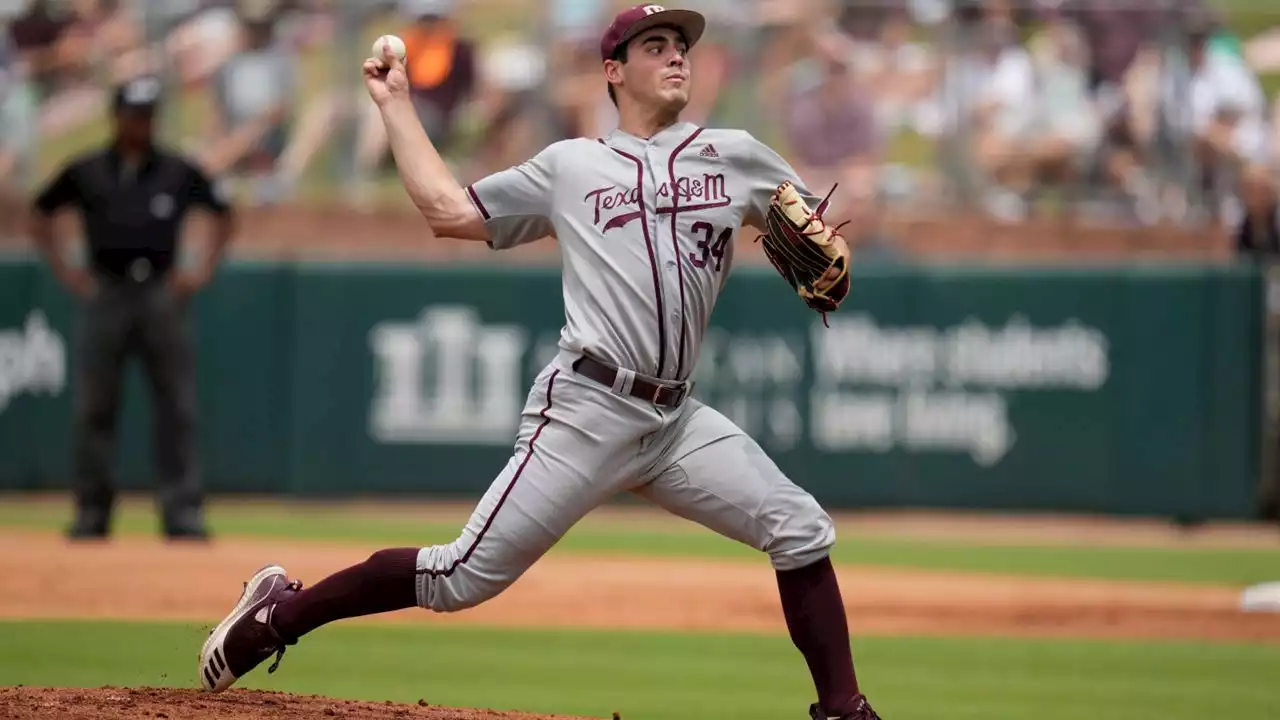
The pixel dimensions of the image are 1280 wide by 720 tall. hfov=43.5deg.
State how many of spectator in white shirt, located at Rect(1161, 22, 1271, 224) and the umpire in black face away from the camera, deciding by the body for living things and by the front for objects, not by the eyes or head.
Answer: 0

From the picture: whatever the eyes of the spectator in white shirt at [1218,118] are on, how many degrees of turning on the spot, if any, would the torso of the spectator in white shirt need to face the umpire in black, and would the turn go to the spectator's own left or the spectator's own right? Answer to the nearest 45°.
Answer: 0° — they already face them

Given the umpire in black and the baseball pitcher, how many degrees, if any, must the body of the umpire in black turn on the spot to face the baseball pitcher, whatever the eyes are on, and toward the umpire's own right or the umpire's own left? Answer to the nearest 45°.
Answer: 0° — they already face them

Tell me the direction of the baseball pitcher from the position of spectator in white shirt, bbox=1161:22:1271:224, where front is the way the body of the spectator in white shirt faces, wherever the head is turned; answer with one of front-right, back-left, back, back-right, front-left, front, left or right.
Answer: front-left

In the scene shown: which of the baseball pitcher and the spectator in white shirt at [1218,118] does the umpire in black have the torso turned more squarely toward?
the baseball pitcher
